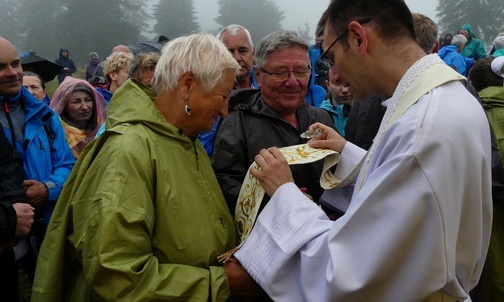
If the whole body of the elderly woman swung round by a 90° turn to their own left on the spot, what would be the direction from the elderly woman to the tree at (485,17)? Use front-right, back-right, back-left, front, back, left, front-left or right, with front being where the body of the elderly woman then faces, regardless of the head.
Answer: front-right

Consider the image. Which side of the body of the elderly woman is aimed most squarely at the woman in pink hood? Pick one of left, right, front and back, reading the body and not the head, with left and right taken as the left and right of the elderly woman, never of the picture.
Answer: left

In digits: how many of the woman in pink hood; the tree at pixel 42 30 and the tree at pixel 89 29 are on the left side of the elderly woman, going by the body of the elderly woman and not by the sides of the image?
3

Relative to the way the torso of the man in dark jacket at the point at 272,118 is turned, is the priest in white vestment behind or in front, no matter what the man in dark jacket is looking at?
in front

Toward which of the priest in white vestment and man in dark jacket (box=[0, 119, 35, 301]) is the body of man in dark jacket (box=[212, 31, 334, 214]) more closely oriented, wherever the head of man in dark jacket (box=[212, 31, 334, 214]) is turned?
the priest in white vestment

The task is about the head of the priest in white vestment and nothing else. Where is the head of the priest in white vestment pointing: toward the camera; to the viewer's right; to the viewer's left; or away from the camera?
to the viewer's left

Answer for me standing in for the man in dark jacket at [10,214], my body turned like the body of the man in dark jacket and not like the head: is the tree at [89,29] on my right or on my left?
on my left

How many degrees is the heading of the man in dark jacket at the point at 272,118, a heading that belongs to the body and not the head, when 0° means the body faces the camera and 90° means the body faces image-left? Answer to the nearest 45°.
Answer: approximately 315°

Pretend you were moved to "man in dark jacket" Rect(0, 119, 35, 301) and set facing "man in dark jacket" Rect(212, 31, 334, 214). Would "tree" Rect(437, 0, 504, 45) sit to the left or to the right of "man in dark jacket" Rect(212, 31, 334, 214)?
left

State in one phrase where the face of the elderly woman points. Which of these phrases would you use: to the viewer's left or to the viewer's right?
to the viewer's right

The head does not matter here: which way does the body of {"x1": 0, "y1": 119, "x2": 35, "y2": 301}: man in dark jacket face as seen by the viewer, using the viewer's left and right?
facing to the right of the viewer

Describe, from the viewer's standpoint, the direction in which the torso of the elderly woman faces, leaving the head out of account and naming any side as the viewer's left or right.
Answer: facing to the right of the viewer
